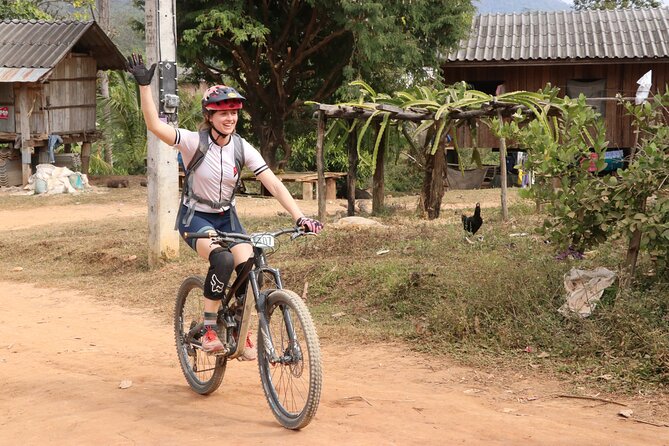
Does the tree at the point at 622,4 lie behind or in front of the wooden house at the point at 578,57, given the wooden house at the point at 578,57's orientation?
behind

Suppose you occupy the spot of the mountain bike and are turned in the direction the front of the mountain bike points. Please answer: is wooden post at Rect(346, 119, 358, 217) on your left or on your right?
on your left

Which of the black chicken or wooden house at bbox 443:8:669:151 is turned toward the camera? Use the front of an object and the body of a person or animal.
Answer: the wooden house

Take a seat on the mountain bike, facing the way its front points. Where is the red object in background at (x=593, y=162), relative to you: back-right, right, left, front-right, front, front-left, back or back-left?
left

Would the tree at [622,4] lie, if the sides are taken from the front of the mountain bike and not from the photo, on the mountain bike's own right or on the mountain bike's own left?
on the mountain bike's own left

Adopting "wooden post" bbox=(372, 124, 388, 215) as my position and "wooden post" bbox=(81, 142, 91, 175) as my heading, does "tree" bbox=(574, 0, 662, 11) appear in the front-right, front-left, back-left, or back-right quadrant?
front-right

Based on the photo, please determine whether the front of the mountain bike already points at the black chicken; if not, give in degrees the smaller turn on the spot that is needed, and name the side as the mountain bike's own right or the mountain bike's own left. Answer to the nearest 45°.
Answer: approximately 90° to the mountain bike's own left

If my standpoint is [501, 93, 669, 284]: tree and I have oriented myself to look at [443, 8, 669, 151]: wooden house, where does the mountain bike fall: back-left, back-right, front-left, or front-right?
back-left

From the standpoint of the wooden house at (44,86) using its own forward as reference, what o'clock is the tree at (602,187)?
The tree is roughly at 10 o'clock from the wooden house.

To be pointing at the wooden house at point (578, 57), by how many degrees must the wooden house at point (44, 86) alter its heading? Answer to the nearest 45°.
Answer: approximately 135° to its left

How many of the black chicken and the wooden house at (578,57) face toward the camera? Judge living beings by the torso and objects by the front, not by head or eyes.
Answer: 1

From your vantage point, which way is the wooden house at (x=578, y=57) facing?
toward the camera

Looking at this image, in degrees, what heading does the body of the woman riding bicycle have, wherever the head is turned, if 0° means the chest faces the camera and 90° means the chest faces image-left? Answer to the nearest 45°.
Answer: approximately 315°
